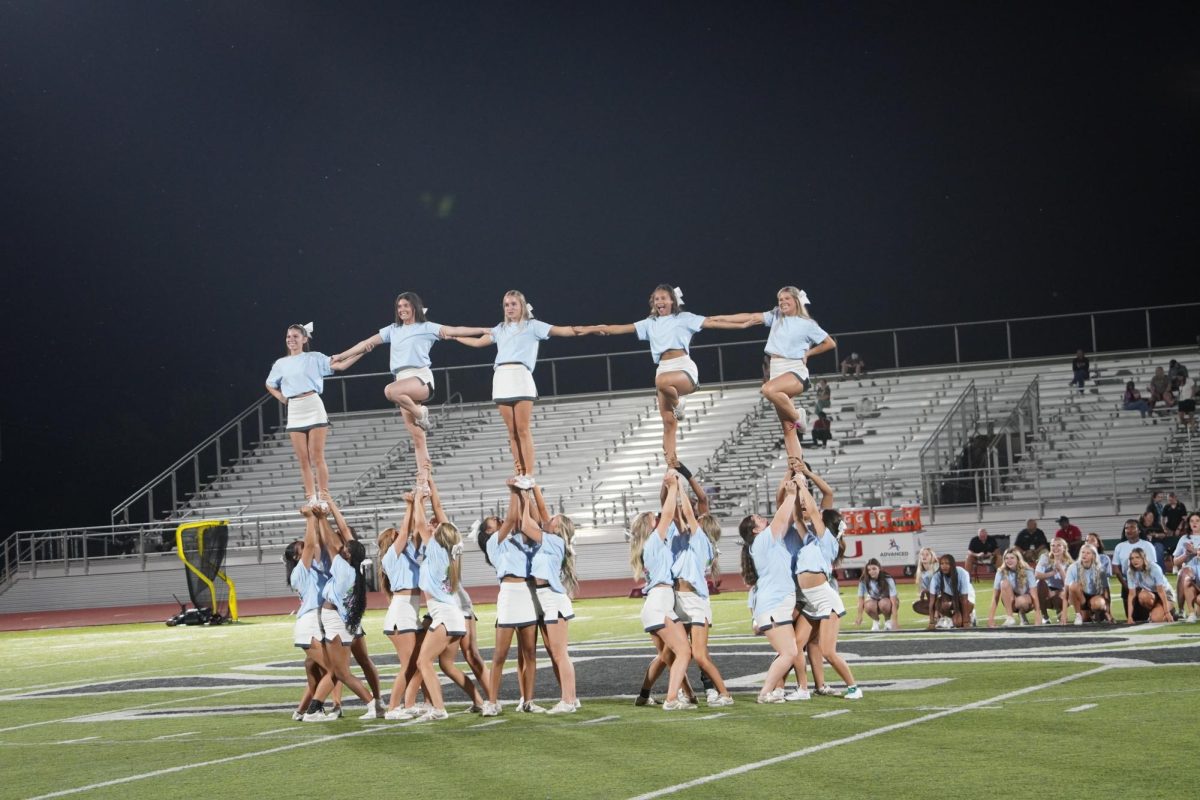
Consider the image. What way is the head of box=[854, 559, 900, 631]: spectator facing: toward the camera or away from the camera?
toward the camera

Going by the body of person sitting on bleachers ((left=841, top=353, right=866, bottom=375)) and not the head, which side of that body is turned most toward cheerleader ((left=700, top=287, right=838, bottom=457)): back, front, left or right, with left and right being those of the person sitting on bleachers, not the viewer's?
front

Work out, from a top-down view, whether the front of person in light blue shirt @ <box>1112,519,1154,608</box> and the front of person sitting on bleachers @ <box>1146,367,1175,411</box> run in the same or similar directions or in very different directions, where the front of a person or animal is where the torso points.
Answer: same or similar directions

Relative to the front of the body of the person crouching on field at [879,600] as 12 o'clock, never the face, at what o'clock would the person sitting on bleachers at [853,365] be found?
The person sitting on bleachers is roughly at 6 o'clock from the person crouching on field.

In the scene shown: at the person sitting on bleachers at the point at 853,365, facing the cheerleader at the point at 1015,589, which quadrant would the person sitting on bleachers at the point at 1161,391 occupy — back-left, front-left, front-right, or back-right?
front-left

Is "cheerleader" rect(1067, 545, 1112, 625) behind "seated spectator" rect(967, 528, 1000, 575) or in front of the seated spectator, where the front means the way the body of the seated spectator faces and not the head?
in front

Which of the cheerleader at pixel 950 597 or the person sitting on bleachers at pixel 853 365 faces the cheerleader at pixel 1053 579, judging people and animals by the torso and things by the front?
the person sitting on bleachers

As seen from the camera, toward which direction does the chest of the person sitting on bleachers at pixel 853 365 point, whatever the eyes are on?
toward the camera

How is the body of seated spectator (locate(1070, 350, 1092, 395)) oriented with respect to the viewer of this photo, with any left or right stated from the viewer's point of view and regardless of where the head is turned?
facing the viewer

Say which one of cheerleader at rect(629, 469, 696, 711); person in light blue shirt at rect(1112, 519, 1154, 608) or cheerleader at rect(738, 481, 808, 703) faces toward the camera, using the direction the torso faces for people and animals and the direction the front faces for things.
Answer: the person in light blue shirt

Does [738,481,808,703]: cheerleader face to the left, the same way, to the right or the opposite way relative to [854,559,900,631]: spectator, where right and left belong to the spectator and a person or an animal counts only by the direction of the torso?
to the left

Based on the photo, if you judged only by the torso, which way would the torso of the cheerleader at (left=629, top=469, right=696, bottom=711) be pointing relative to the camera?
to the viewer's right

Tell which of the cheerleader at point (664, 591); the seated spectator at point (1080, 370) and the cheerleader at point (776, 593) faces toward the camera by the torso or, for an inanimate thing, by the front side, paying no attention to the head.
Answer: the seated spectator

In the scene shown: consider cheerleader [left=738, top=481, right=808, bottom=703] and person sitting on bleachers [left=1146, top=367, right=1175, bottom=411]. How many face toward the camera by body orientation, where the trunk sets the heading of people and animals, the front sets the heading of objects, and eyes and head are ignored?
1

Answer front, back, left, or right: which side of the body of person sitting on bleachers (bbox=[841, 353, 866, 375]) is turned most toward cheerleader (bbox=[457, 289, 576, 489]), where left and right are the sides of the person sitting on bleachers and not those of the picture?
front
